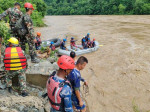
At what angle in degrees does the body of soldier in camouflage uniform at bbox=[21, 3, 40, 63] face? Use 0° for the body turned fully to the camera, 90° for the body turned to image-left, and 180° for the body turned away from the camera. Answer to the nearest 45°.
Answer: approximately 270°

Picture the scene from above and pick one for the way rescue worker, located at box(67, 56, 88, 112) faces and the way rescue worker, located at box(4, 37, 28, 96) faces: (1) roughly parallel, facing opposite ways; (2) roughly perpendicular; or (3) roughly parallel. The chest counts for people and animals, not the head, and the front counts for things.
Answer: roughly perpendicular

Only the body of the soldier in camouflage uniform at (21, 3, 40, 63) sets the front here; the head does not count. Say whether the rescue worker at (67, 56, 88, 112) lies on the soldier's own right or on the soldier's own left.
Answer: on the soldier's own right

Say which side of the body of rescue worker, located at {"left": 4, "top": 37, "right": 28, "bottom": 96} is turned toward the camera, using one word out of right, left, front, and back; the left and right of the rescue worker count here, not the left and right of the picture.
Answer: back

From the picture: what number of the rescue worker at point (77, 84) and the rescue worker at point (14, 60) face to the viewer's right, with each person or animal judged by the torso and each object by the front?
1

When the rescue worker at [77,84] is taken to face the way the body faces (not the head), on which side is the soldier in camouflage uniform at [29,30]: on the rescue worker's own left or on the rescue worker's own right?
on the rescue worker's own left

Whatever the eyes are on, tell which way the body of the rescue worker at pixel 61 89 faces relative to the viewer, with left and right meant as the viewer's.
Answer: facing away from the viewer and to the right of the viewer

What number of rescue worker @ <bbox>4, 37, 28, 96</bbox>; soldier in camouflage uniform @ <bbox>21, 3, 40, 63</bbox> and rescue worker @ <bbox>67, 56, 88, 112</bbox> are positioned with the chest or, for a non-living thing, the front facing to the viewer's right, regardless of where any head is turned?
2
